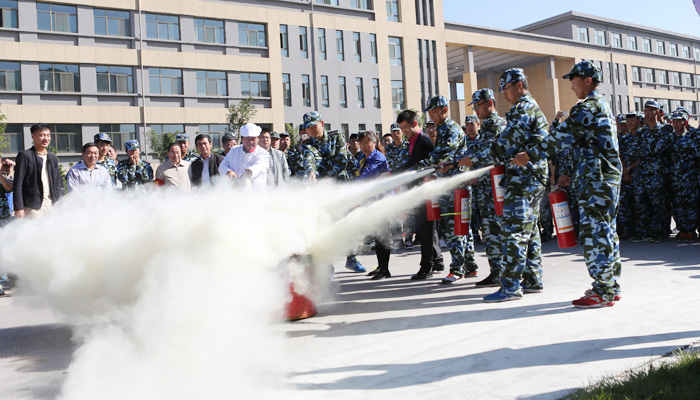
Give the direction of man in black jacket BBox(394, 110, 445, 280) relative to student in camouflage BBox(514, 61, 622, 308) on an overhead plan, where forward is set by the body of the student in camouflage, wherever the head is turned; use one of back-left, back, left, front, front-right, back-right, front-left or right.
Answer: front-right

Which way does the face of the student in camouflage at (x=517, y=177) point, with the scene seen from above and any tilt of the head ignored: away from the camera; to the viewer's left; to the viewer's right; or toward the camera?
to the viewer's left

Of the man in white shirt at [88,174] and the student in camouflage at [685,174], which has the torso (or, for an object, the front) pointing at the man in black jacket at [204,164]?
the student in camouflage

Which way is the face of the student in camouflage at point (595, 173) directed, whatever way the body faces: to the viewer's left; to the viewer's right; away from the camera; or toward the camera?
to the viewer's left

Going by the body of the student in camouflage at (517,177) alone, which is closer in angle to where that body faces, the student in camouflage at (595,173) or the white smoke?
the white smoke

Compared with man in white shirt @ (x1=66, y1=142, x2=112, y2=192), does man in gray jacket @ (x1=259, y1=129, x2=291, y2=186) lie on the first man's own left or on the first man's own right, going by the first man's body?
on the first man's own left

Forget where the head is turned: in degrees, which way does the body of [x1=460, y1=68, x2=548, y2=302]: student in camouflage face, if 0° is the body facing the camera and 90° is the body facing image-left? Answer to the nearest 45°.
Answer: approximately 90°

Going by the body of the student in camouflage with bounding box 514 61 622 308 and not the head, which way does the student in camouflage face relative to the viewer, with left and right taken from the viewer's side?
facing to the left of the viewer

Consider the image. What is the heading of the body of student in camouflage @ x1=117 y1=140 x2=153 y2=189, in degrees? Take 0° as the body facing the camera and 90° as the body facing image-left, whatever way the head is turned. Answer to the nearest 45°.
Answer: approximately 0°
